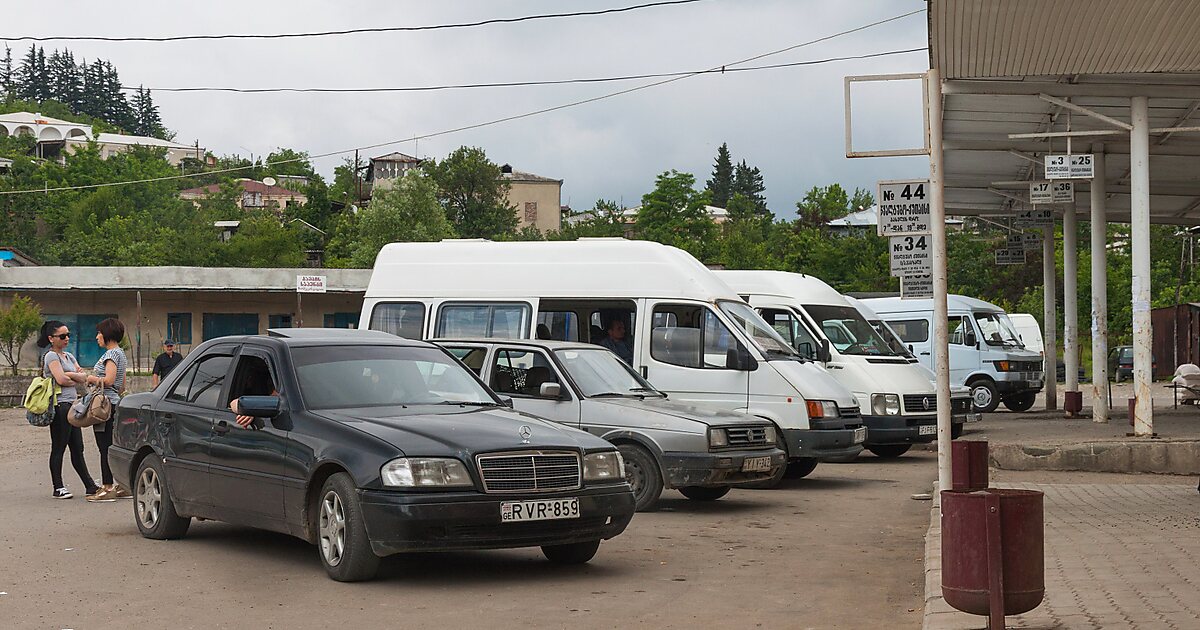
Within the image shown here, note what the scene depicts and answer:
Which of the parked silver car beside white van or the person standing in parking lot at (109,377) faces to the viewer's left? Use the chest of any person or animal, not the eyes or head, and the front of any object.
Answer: the person standing in parking lot

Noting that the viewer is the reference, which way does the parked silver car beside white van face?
facing the viewer and to the right of the viewer

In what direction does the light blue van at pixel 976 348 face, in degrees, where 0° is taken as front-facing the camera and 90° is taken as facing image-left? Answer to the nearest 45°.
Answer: approximately 315°

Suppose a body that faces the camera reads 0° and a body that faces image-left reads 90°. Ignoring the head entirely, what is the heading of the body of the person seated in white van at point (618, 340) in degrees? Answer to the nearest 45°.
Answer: approximately 315°

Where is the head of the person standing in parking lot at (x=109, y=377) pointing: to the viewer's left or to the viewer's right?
to the viewer's left

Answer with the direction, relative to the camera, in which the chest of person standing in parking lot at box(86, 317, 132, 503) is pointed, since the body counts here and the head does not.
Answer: to the viewer's left

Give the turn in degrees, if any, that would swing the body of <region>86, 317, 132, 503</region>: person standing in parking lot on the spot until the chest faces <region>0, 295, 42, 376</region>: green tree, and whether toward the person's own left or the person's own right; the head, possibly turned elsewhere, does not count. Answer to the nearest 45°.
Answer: approximately 90° to the person's own right

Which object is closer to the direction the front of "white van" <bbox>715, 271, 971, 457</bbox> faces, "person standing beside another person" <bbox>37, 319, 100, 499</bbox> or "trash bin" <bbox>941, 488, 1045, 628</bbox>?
the trash bin

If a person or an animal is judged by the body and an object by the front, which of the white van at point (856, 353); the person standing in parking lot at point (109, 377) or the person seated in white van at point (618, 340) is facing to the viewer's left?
the person standing in parking lot

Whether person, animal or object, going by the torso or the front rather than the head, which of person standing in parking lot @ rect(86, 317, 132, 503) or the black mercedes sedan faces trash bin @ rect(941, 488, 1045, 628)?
the black mercedes sedan

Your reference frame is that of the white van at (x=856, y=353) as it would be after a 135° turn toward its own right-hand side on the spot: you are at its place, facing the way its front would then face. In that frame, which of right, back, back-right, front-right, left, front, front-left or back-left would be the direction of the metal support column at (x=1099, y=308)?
back-right

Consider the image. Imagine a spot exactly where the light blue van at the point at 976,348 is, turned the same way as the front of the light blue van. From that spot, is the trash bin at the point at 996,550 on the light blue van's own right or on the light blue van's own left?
on the light blue van's own right

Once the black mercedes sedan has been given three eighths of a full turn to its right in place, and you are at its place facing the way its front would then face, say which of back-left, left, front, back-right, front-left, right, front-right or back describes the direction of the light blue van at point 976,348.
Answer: back-right

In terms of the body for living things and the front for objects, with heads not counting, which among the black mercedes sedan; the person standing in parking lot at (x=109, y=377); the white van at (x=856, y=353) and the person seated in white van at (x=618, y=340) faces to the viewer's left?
the person standing in parking lot

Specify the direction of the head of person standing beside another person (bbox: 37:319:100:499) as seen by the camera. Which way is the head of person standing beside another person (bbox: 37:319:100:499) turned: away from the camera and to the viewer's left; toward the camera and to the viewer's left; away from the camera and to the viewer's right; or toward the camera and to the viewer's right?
toward the camera and to the viewer's right
